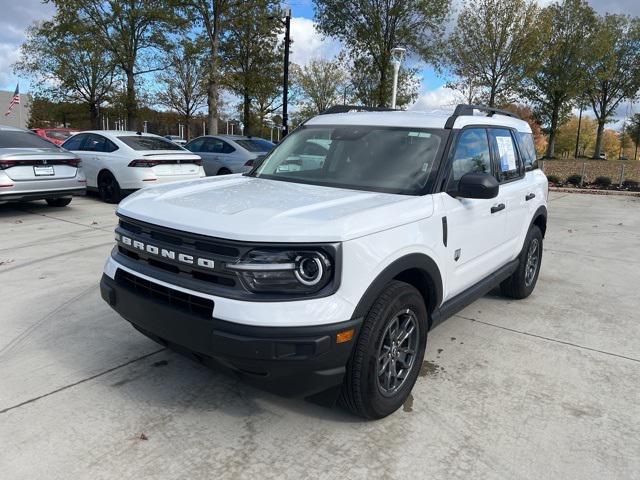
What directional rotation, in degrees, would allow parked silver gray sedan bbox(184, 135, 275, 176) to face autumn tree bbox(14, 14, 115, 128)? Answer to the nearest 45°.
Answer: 0° — it already faces it

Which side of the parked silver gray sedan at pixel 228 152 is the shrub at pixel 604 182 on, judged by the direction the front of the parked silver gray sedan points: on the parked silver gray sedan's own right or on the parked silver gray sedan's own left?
on the parked silver gray sedan's own right

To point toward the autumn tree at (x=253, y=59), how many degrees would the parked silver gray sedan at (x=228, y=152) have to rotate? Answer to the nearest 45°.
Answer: approximately 45° to its right

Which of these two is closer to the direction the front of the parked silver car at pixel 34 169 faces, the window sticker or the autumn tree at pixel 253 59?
the autumn tree

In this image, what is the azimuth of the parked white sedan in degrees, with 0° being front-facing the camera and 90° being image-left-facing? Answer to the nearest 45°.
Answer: approximately 135°

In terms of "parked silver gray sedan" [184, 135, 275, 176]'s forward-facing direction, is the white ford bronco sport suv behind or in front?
behind

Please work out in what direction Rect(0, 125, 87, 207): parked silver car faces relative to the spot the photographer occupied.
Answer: facing away from the viewer and to the left of the viewer

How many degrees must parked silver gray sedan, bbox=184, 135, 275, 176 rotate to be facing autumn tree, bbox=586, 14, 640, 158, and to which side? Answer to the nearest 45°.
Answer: approximately 90° to its right

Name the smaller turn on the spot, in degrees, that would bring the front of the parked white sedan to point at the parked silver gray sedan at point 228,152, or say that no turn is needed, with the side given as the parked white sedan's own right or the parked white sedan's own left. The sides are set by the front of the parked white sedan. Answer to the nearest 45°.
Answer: approximately 90° to the parked white sedan's own right

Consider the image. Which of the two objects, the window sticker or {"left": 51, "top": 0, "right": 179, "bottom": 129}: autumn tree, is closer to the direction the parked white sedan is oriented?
the autumn tree

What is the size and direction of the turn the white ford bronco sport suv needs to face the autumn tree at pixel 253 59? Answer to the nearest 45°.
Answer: approximately 135° to its right
